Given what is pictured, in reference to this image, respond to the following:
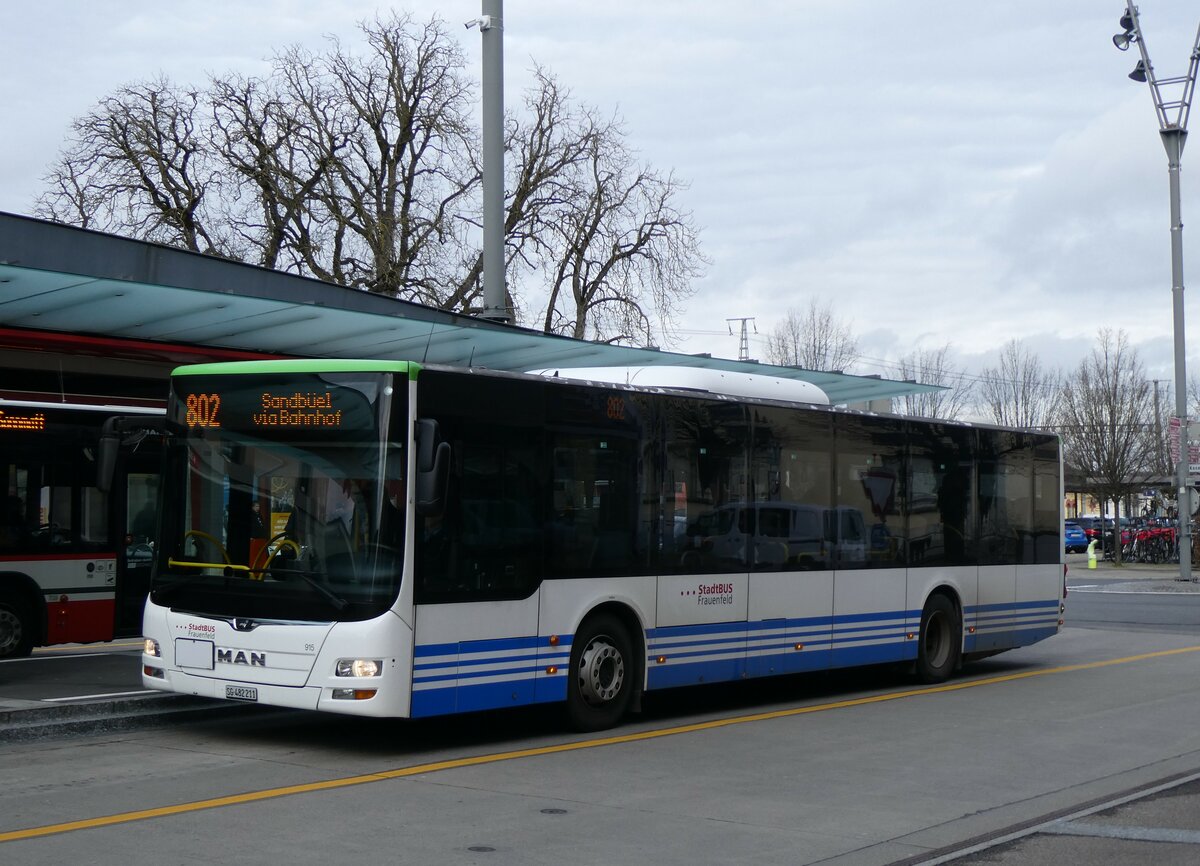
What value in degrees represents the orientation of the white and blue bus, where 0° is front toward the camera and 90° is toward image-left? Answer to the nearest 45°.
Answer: approximately 45°

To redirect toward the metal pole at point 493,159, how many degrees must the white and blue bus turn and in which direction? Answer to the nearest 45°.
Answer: approximately 135° to its right

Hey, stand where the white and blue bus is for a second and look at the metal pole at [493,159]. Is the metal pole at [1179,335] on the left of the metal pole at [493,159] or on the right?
right

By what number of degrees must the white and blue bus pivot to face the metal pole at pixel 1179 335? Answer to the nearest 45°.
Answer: approximately 180°

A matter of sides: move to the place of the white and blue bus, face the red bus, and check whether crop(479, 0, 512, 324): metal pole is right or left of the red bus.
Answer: right
